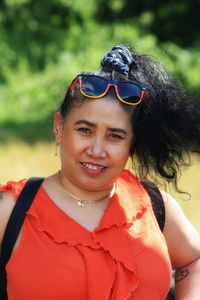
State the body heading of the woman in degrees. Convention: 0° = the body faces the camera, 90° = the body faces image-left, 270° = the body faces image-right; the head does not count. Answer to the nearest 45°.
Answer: approximately 0°
